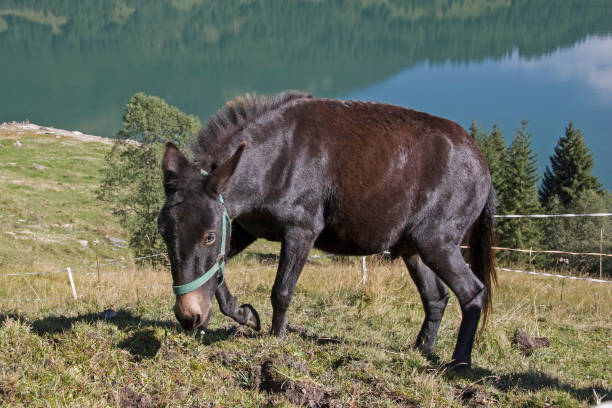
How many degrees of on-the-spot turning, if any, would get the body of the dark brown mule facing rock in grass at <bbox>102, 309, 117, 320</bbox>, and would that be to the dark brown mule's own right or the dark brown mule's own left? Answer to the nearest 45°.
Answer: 0° — it already faces it

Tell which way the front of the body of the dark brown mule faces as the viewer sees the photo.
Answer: to the viewer's left

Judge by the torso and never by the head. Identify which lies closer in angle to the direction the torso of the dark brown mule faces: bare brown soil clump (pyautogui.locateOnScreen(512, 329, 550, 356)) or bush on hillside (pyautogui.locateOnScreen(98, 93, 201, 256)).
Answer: the bush on hillside

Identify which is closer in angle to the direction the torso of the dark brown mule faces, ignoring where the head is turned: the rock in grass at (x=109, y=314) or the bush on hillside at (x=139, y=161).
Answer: the rock in grass

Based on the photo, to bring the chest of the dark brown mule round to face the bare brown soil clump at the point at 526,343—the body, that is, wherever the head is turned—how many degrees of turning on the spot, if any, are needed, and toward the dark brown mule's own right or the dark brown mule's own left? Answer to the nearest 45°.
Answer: approximately 180°
